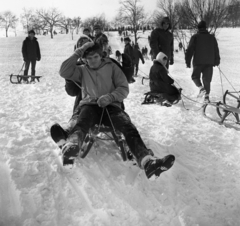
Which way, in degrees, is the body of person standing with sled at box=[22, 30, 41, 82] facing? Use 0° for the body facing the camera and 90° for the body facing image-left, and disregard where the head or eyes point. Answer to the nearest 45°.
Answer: approximately 0°

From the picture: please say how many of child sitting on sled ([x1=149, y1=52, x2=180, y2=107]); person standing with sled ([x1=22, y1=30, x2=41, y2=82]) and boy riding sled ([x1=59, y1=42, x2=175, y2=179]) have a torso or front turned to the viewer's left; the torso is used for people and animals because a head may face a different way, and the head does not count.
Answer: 0

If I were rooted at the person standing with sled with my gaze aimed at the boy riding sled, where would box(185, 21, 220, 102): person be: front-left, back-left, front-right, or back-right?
front-left

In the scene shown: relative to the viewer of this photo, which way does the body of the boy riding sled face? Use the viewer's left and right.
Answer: facing the viewer

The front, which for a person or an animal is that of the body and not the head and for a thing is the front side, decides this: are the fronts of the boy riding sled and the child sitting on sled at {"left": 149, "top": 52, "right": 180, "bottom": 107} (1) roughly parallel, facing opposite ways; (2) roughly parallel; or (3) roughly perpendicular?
roughly perpendicular

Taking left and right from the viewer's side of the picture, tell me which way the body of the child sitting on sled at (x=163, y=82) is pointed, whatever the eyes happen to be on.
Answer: facing to the right of the viewer

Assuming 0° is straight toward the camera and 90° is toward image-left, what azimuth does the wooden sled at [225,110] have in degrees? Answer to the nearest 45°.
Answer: approximately 90°
